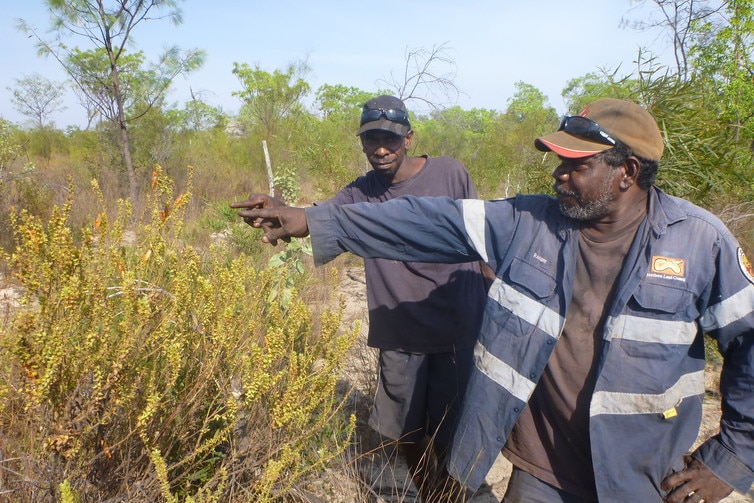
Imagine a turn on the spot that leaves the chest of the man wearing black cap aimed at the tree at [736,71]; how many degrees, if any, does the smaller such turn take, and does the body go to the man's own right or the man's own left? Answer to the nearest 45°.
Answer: approximately 135° to the man's own left

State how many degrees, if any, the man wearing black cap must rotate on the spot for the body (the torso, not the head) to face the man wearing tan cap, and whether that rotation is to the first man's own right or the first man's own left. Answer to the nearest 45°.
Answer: approximately 45° to the first man's own left

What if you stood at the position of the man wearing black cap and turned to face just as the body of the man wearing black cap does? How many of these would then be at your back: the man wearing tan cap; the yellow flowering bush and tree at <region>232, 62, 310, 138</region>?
1

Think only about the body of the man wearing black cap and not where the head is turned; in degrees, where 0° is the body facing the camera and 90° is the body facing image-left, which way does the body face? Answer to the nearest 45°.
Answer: approximately 0°

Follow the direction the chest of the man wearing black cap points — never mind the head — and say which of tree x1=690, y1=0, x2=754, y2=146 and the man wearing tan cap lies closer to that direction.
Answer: the man wearing tan cap

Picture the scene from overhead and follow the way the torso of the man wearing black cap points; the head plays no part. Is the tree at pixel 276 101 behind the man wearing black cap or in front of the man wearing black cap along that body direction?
behind

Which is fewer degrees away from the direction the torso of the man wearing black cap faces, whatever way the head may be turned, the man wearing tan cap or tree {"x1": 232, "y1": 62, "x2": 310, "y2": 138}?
the man wearing tan cap

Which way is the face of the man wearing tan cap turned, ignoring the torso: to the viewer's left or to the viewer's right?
to the viewer's left

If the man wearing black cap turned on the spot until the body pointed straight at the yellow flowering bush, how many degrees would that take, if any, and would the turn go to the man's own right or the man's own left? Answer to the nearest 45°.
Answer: approximately 45° to the man's own right
